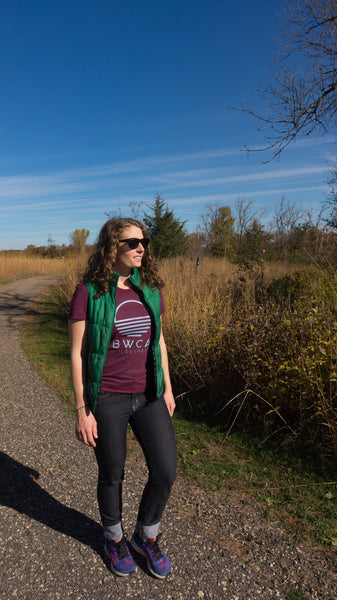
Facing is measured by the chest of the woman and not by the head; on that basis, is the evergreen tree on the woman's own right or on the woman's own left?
on the woman's own left

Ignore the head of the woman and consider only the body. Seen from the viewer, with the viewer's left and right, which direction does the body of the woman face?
facing the viewer and to the right of the viewer

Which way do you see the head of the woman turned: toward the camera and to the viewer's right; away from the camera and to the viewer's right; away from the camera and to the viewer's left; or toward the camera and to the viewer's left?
toward the camera and to the viewer's right
